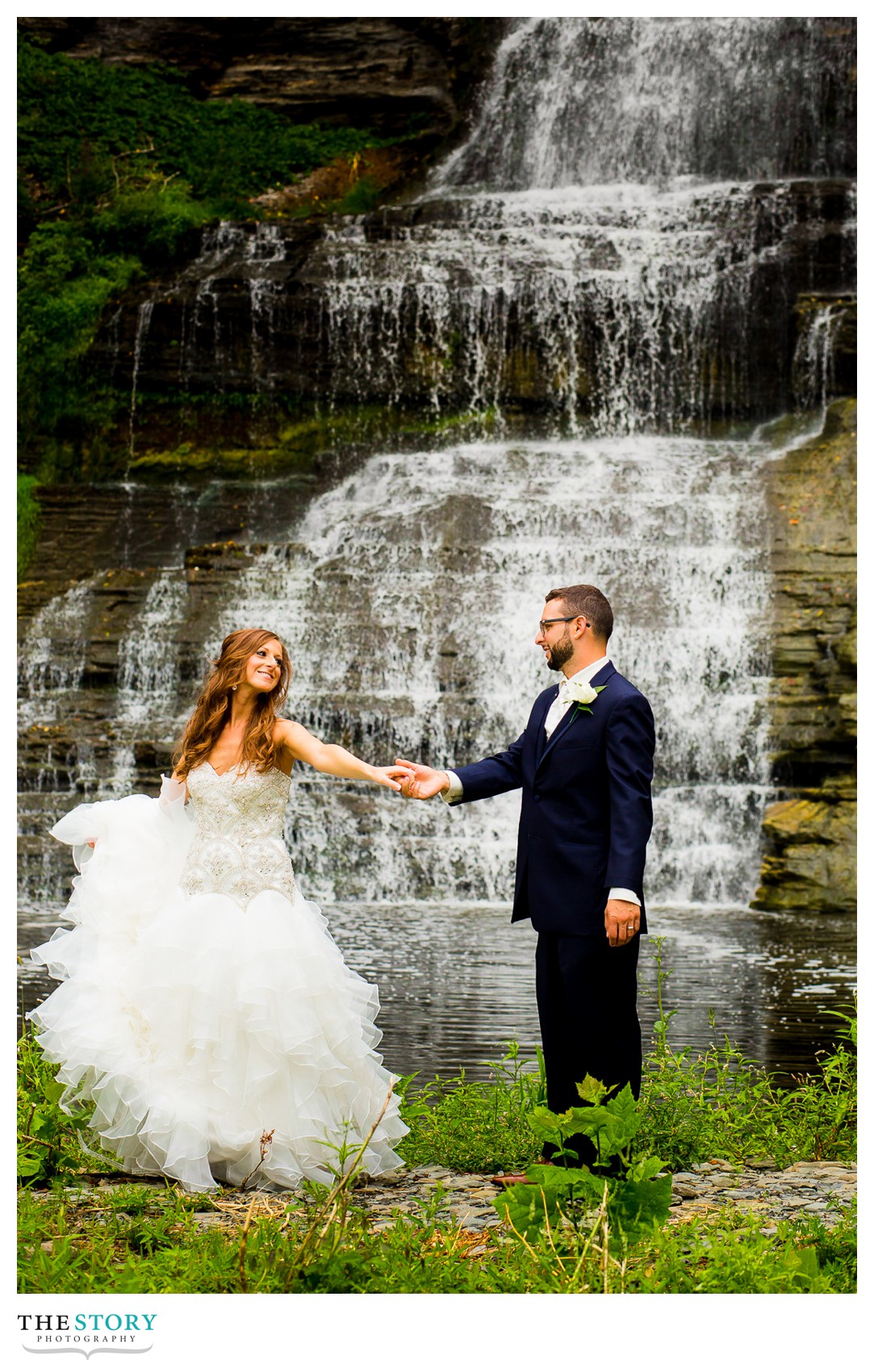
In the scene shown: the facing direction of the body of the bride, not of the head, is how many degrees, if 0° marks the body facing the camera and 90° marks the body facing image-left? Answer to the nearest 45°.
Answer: approximately 0°

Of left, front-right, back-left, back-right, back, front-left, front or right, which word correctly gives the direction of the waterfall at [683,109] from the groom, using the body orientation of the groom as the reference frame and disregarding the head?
back-right

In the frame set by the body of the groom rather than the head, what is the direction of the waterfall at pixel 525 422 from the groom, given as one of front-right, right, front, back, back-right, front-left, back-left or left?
back-right

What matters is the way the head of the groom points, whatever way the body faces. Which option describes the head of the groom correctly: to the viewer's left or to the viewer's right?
to the viewer's left

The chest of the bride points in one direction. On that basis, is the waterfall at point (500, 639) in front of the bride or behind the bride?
behind

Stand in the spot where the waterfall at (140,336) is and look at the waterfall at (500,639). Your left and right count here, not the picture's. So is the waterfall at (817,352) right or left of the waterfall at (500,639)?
left

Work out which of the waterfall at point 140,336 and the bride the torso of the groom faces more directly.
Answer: the bride

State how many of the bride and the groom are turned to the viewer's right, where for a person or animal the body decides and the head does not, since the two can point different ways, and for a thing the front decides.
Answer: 0
